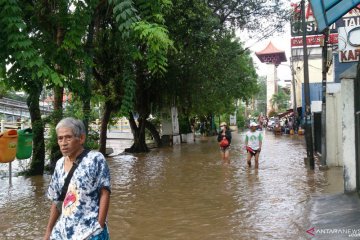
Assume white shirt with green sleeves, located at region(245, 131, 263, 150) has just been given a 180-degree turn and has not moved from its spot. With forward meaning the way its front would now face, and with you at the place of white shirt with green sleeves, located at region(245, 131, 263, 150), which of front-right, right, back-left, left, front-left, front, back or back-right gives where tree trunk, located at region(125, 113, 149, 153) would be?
front-left

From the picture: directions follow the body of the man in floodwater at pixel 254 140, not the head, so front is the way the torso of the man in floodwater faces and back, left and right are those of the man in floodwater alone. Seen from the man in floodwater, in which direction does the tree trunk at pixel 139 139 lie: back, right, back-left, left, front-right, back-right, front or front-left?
back-right

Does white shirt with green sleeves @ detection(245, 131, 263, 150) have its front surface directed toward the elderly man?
yes

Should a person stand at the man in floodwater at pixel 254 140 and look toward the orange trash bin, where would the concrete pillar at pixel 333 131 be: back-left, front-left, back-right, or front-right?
back-left

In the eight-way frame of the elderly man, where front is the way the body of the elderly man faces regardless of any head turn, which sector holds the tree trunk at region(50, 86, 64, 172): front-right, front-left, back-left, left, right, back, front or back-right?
back-right

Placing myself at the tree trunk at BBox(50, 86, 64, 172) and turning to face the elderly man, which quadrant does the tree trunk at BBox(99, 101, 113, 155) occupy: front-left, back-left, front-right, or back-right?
back-left
